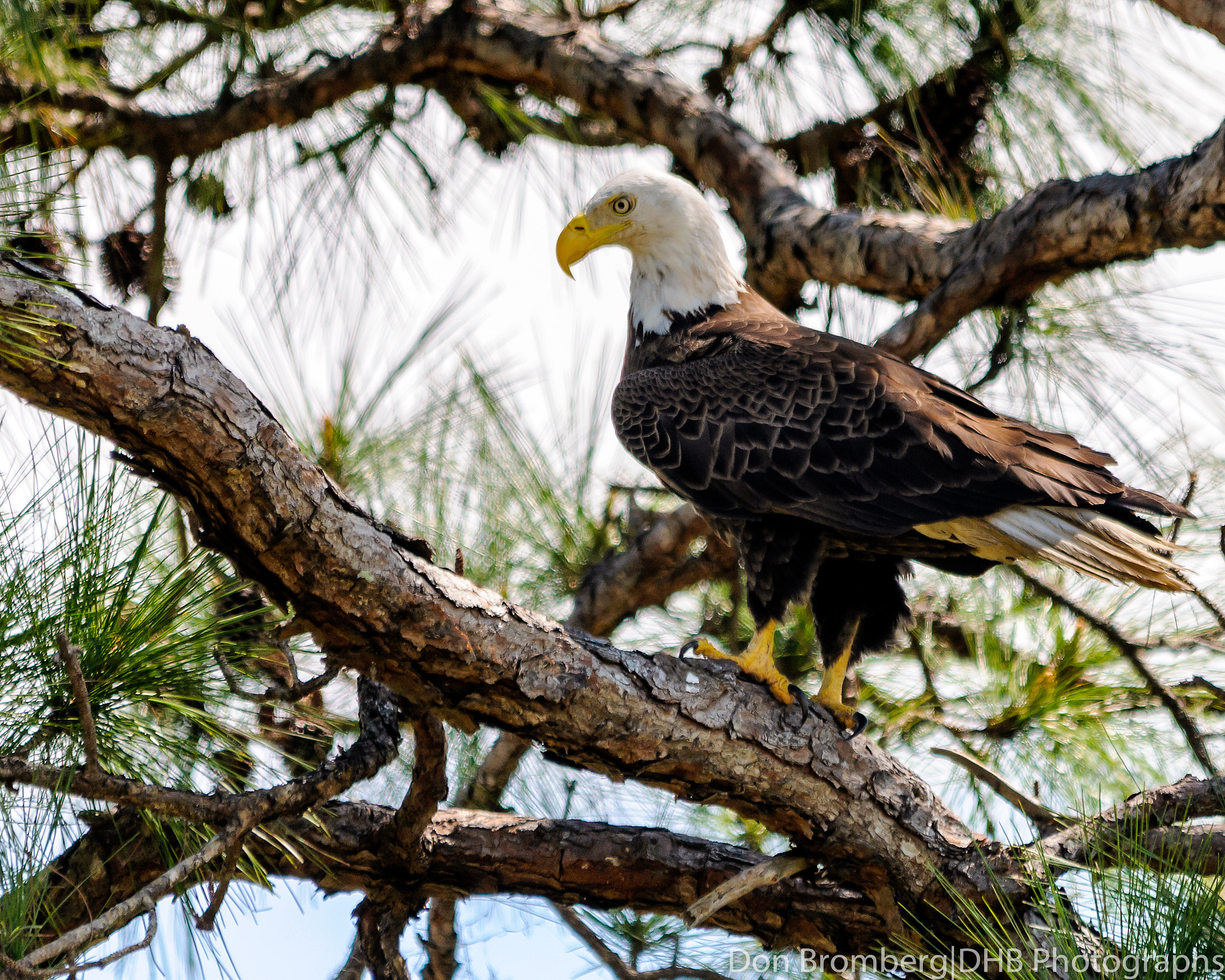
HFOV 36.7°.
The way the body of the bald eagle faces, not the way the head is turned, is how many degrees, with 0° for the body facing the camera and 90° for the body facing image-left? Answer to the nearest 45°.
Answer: approximately 90°

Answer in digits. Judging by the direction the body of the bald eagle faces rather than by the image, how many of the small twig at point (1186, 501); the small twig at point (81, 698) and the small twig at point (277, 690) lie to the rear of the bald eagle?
1

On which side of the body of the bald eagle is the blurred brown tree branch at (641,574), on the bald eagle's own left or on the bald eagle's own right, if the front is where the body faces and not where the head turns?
on the bald eagle's own right

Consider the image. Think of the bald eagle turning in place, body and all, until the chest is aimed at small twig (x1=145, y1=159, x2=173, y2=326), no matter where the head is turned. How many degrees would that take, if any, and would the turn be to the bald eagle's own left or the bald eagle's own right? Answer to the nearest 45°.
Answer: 0° — it already faces it

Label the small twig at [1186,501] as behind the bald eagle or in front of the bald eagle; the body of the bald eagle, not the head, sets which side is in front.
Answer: behind
